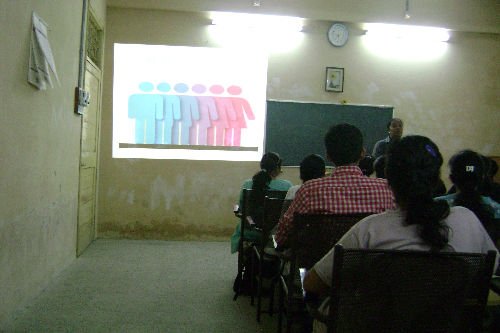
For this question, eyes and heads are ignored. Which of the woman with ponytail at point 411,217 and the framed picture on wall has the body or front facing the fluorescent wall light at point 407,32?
the woman with ponytail

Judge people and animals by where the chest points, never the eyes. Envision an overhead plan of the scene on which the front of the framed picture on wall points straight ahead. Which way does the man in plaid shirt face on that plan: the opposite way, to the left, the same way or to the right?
the opposite way

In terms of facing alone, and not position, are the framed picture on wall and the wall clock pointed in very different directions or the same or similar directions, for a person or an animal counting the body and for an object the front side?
same or similar directions

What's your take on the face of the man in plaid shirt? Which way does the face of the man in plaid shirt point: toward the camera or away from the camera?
away from the camera

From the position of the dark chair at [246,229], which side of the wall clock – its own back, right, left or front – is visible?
front

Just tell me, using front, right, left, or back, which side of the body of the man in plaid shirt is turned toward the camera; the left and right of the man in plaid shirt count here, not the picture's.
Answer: back

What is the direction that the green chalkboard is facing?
toward the camera

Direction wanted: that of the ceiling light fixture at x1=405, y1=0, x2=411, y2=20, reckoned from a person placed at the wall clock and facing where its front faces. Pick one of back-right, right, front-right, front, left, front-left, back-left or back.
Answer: left

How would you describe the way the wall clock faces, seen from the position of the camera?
facing the viewer

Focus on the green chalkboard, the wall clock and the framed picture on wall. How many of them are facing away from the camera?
0

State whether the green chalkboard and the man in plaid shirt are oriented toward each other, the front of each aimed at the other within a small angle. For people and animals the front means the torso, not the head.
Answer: yes

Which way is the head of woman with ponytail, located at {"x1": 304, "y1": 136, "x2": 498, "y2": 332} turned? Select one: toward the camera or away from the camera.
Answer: away from the camera

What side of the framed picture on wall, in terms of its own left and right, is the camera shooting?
front

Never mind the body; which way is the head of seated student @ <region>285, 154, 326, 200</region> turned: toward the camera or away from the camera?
away from the camera

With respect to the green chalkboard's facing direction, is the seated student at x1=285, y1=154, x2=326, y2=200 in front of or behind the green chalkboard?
in front

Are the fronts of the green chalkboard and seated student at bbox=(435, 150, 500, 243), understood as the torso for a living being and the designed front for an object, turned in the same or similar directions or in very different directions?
very different directions

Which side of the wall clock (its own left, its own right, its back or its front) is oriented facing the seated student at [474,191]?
front

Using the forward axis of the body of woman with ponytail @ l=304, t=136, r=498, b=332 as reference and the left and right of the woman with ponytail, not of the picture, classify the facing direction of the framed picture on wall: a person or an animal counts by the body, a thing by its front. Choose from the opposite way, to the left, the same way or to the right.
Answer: the opposite way

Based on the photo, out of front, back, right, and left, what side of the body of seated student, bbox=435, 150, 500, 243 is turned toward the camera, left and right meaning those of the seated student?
back
